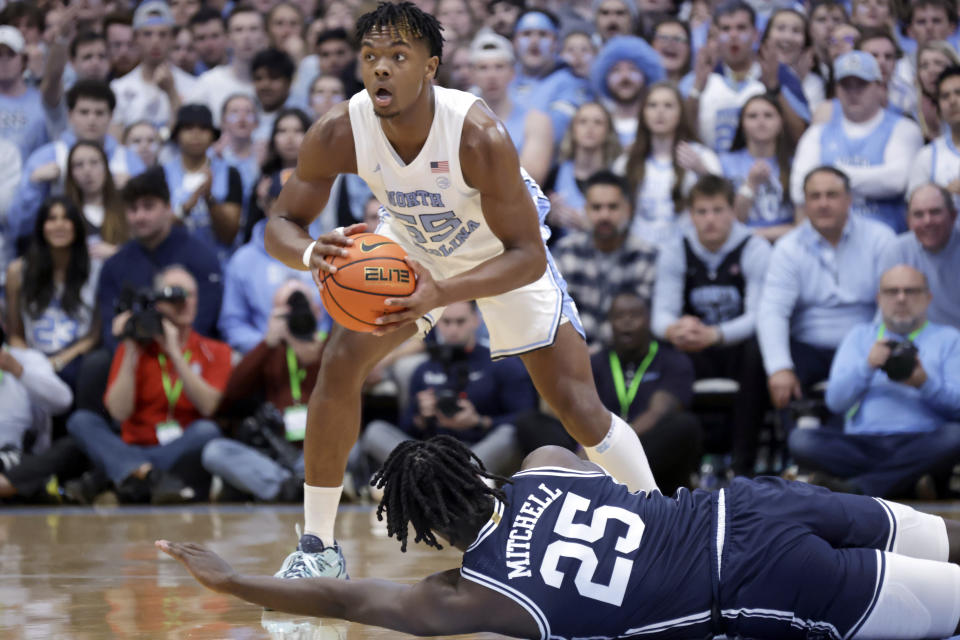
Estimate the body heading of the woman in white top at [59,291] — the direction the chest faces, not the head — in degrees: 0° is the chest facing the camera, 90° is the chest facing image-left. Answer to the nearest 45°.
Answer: approximately 0°

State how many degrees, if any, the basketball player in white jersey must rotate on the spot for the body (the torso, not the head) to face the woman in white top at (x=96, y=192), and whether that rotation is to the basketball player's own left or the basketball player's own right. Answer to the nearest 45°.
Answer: approximately 90° to the basketball player's own right

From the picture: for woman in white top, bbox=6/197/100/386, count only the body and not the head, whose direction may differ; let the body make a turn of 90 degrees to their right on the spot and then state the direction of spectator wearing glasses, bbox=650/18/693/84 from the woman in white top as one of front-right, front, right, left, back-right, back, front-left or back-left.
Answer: back

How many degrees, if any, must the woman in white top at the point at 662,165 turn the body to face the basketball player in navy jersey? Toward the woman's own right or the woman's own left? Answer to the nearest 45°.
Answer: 0° — they already face them

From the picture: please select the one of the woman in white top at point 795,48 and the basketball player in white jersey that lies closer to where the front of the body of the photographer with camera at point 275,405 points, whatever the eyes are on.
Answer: the basketball player in white jersey

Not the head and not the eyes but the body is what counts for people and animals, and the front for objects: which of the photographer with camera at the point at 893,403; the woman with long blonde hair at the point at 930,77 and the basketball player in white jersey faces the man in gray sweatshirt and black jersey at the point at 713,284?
the woman with long blonde hair

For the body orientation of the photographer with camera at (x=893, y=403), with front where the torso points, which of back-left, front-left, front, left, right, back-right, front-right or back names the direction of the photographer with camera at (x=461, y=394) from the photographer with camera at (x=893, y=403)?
right

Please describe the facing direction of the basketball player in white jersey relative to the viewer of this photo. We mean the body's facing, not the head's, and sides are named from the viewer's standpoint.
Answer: facing the viewer and to the left of the viewer

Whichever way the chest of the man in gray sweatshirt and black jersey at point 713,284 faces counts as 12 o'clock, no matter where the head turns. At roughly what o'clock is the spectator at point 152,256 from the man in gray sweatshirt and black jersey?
The spectator is roughly at 3 o'clock from the man in gray sweatshirt and black jersey.

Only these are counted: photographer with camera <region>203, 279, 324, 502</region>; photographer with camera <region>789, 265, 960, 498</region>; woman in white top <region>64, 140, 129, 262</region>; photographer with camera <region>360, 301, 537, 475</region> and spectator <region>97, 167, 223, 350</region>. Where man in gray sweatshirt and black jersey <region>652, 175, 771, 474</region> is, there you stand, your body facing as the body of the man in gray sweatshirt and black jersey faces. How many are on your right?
4

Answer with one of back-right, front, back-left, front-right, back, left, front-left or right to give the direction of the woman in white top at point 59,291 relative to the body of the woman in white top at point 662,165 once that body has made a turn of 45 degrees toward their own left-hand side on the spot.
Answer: back-right
